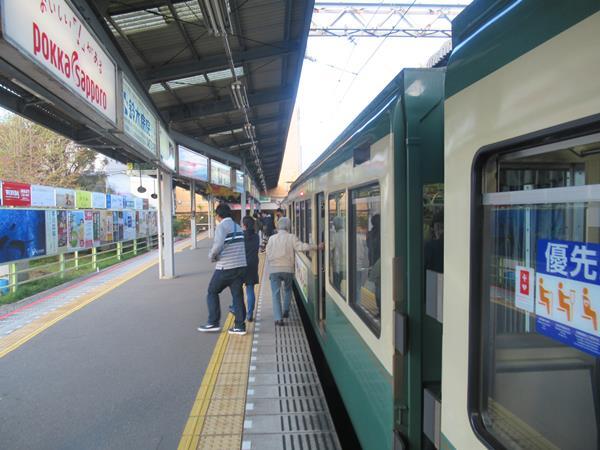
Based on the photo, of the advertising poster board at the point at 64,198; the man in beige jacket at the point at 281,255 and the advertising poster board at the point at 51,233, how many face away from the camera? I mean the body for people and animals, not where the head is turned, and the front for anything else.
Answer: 1

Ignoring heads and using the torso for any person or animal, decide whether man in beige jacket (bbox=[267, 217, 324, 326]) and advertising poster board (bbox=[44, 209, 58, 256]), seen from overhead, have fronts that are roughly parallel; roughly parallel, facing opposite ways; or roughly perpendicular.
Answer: roughly perpendicular

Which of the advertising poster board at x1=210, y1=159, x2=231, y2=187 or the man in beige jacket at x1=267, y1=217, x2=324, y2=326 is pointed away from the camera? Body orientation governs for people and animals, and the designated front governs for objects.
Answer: the man in beige jacket

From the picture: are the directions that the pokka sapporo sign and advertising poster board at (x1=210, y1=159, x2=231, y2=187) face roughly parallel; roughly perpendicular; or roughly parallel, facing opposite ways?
roughly parallel

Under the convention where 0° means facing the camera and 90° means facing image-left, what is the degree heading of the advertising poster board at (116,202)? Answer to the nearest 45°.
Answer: approximately 315°

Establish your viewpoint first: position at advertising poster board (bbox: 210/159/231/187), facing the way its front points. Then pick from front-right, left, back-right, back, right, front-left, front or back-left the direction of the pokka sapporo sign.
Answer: front-right

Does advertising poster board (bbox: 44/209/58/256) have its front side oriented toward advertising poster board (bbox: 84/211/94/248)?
no

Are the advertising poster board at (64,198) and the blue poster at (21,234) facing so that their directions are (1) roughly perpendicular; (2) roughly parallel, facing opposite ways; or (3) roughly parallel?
roughly parallel

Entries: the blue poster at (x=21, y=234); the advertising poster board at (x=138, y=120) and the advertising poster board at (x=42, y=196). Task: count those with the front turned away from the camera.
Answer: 0

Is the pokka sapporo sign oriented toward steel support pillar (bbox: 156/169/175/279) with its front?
no

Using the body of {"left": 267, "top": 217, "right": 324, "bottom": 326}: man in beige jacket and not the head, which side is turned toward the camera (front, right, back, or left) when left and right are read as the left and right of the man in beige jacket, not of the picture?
back

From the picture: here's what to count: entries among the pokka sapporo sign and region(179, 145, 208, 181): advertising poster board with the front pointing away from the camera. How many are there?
0

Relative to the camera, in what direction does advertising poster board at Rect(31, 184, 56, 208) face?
facing the viewer and to the right of the viewer

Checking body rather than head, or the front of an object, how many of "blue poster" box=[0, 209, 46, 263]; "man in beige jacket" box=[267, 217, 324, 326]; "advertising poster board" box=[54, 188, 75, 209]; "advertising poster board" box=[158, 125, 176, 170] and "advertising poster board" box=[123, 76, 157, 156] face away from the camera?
1

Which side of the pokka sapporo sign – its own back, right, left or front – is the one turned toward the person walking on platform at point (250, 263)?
left

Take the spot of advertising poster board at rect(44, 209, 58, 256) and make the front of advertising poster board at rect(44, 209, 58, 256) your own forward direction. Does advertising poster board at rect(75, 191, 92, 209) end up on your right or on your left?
on your left

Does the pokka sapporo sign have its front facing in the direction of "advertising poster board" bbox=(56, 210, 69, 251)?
no

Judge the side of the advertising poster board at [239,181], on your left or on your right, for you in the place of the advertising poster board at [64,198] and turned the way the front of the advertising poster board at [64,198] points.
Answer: on your left
